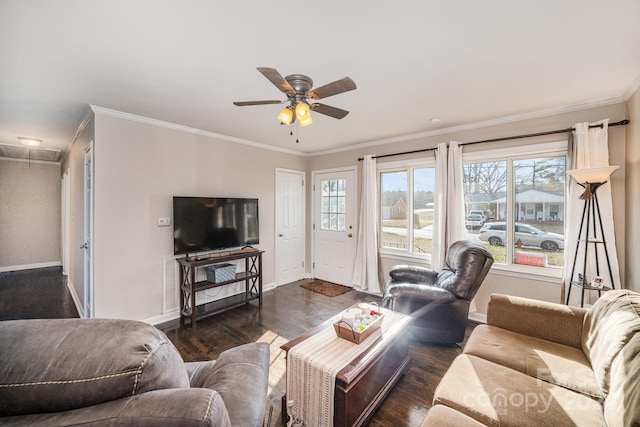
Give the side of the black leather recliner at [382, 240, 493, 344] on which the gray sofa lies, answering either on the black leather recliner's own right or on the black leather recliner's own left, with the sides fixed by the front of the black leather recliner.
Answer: on the black leather recliner's own left

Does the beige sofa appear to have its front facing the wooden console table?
yes

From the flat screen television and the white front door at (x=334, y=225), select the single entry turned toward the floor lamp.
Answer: the flat screen television

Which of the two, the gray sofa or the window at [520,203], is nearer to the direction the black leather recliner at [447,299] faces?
the gray sofa

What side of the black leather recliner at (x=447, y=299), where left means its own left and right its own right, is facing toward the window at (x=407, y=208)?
right

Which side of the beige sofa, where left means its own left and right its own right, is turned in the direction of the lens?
left

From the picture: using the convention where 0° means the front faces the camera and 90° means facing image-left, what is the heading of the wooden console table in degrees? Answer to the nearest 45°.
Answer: approximately 315°

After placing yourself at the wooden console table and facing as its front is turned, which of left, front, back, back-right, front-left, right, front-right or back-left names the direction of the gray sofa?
front-right

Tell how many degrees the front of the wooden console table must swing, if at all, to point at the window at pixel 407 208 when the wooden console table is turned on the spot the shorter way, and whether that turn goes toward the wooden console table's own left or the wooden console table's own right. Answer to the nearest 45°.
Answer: approximately 45° to the wooden console table's own left

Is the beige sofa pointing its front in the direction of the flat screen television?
yes

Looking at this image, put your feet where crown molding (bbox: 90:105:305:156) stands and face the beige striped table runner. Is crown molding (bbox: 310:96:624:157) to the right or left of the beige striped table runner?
left

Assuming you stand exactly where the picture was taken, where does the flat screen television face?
facing the viewer and to the right of the viewer

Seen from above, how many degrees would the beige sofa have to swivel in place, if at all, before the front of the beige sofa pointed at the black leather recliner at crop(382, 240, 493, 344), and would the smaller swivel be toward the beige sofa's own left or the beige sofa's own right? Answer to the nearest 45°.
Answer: approximately 45° to the beige sofa's own right

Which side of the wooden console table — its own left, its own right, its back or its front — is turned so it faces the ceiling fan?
front

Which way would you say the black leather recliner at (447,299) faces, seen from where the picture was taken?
facing to the left of the viewer

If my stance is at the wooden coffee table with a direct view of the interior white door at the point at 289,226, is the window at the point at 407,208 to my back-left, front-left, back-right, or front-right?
front-right

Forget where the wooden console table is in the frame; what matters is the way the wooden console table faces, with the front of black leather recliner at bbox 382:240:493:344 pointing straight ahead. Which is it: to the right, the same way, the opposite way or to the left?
the opposite way

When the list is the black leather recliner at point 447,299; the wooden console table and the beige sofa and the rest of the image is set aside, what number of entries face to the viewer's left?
2
